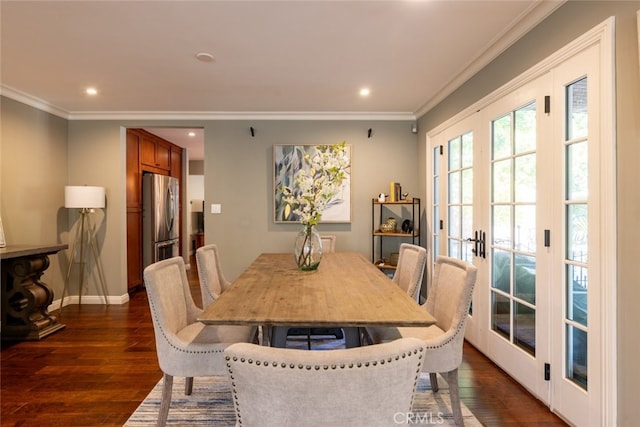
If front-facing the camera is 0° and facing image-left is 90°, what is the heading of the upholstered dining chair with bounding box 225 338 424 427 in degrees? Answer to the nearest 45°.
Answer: approximately 180°

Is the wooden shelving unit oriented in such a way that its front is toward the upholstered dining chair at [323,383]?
yes

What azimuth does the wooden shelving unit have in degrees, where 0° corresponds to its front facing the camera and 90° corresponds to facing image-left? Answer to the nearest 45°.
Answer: approximately 0°

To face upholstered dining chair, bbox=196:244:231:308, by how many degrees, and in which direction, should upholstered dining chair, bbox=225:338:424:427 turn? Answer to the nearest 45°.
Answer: approximately 45° to its left

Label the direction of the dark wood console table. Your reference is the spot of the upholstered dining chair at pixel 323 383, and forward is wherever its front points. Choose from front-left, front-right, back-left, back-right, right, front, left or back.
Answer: front-left

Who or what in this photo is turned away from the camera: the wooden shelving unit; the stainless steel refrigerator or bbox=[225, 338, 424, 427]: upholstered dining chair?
the upholstered dining chair

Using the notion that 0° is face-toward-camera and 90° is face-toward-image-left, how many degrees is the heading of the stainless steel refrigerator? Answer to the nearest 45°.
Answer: approximately 315°

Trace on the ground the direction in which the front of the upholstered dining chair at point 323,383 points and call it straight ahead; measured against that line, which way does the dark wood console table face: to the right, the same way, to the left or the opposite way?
to the right

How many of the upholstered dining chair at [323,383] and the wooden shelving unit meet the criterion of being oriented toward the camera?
1

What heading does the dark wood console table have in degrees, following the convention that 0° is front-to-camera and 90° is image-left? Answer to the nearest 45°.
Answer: approximately 315°

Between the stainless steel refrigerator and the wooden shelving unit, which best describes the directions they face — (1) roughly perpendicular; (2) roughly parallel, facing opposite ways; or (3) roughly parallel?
roughly perpendicular

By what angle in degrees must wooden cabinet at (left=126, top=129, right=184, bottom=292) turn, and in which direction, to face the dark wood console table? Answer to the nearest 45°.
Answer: approximately 90° to its right
